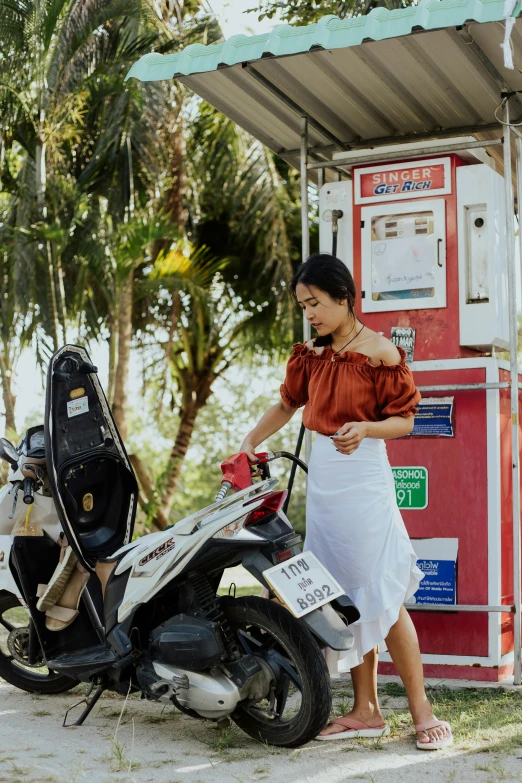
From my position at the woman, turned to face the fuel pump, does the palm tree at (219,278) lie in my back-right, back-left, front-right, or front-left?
front-left

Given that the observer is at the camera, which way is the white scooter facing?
facing away from the viewer and to the left of the viewer

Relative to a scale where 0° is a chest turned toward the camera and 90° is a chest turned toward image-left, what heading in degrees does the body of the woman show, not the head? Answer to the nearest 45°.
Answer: approximately 45°

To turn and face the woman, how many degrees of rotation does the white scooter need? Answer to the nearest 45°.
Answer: approximately 135° to its right

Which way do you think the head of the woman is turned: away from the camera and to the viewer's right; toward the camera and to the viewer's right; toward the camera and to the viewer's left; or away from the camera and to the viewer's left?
toward the camera and to the viewer's left

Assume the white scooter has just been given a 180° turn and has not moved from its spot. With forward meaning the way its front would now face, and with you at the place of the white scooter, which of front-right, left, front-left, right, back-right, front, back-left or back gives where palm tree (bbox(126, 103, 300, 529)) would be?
back-left

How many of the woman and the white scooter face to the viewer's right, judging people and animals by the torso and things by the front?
0

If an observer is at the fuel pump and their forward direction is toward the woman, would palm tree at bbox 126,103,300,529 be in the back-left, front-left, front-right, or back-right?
back-right
